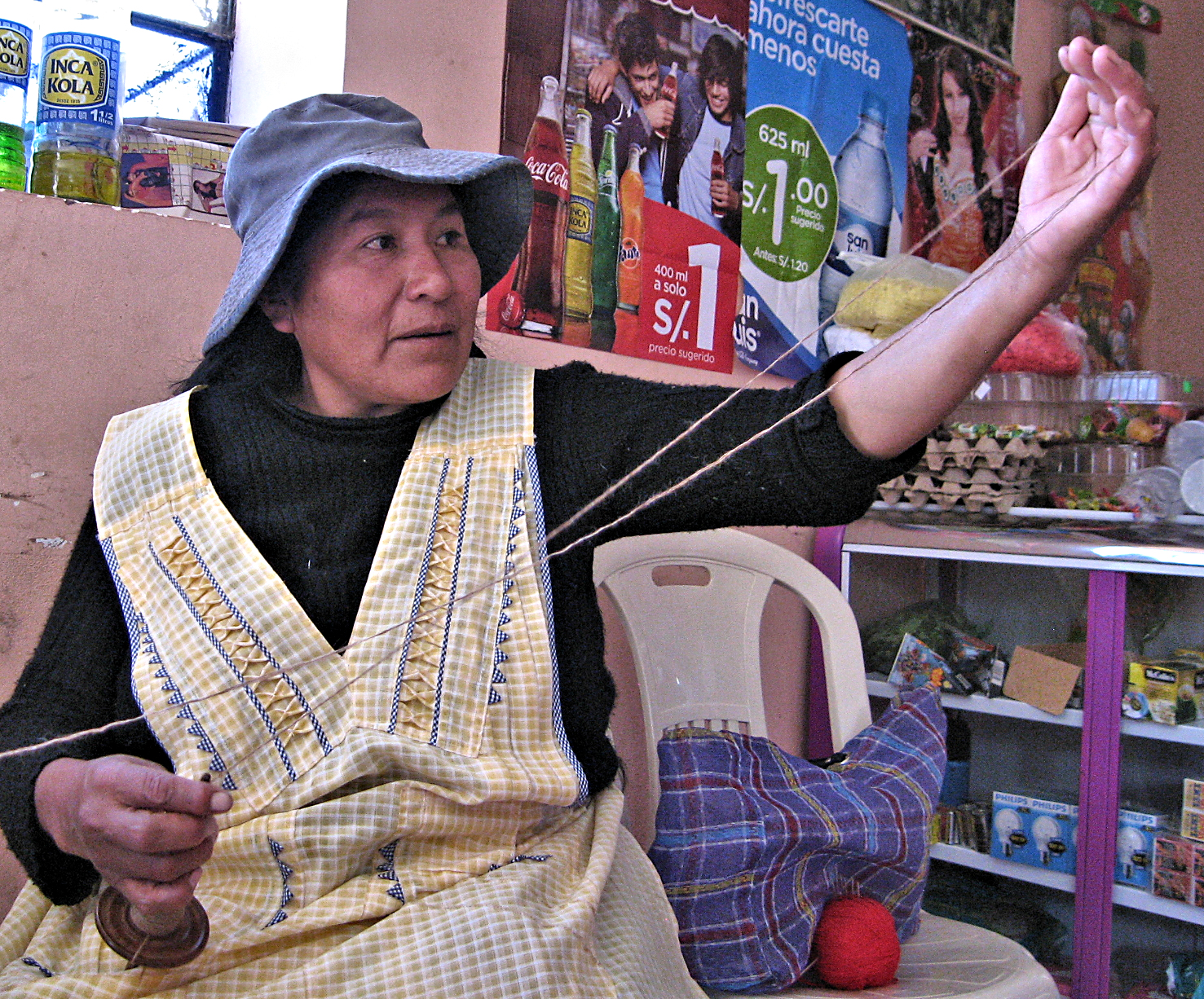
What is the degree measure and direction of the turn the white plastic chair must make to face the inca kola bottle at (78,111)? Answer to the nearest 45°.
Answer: approximately 90° to its right

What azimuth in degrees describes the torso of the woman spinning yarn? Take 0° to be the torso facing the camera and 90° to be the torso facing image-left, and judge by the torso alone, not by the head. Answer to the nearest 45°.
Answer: approximately 0°

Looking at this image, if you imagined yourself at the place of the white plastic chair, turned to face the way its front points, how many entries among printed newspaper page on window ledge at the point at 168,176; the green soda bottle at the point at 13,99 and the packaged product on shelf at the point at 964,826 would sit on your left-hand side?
1

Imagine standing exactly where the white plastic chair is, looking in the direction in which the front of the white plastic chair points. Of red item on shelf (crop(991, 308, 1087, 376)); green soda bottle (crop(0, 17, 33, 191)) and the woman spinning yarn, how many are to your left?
1
